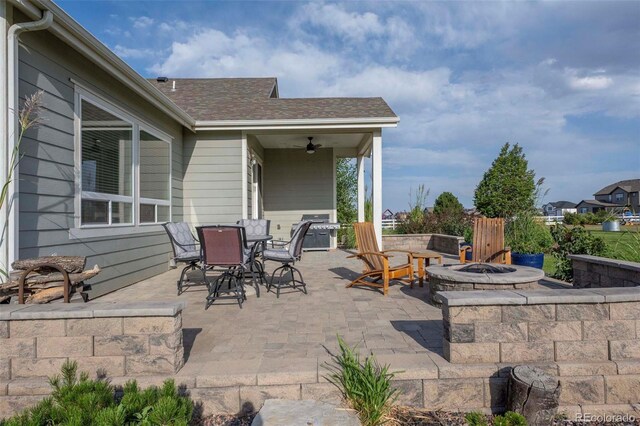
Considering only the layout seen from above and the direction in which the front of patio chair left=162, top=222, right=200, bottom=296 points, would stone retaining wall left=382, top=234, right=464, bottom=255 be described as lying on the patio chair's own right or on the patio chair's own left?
on the patio chair's own left

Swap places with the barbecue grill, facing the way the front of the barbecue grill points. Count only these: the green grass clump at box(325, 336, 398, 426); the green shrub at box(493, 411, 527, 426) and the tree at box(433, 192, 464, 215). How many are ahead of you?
2

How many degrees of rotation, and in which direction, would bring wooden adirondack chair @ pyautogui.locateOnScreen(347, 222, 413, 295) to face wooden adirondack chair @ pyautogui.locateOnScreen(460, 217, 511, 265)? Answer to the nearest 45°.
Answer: approximately 45° to its left

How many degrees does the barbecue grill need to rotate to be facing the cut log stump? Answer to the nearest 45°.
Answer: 0° — it already faces it

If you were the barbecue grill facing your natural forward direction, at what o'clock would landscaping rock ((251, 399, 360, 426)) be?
The landscaping rock is roughly at 12 o'clock from the barbecue grill.

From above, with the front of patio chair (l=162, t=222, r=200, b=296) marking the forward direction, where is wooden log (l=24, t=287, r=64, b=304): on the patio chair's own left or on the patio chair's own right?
on the patio chair's own right

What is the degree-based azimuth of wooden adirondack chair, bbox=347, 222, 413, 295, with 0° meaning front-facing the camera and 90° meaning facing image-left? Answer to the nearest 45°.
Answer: approximately 315°

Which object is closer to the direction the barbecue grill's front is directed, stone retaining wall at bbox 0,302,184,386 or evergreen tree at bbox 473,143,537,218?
the stone retaining wall

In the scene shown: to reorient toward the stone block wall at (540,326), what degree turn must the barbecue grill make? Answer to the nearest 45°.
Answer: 0° — it already faces it

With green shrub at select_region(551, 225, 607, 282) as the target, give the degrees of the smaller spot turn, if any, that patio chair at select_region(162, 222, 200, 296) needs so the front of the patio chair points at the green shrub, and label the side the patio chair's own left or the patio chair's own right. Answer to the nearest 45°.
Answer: approximately 45° to the patio chair's own left
